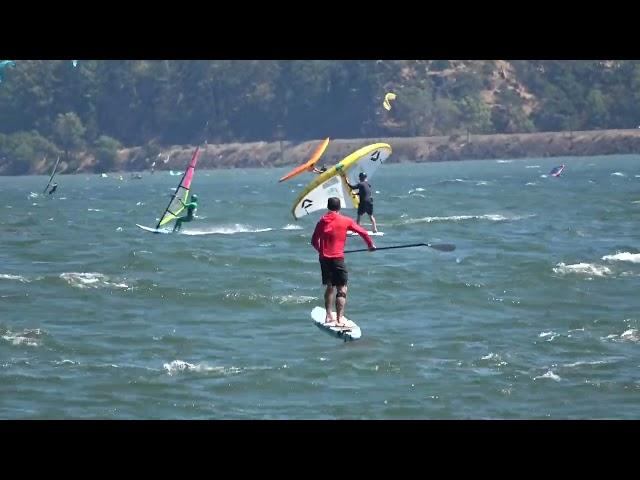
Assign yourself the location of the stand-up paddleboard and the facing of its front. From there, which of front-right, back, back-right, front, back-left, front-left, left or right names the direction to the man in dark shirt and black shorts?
front-right

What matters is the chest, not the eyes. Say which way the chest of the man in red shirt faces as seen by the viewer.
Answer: away from the camera

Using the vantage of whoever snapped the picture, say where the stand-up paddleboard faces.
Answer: facing away from the viewer and to the left of the viewer

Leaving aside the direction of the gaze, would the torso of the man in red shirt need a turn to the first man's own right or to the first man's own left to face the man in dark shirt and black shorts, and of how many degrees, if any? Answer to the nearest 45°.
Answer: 0° — they already face them
